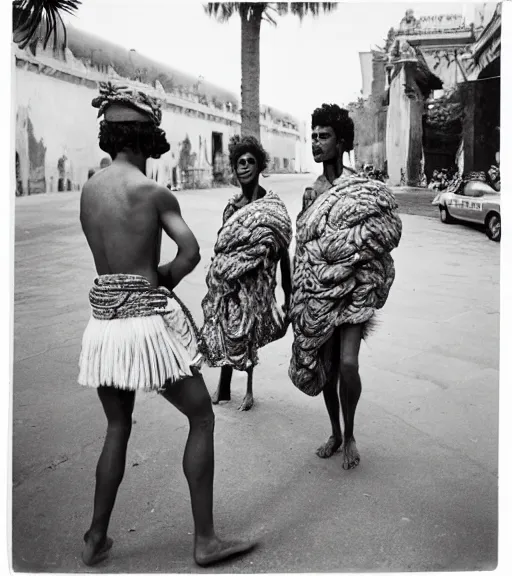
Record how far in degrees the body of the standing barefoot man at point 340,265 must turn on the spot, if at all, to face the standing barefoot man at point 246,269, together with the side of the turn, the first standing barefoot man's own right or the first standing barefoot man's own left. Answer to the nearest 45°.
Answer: approximately 90° to the first standing barefoot man's own right

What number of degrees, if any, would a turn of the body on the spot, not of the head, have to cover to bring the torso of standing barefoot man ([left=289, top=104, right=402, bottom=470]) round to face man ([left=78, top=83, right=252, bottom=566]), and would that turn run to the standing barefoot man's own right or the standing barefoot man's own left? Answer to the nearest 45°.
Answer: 0° — they already face them

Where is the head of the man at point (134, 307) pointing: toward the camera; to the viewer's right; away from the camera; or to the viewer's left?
away from the camera

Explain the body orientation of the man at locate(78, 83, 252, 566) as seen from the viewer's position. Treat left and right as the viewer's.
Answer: facing away from the viewer and to the right of the viewer

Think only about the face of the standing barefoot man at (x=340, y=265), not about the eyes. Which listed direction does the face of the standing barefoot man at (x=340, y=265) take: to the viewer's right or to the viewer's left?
to the viewer's left

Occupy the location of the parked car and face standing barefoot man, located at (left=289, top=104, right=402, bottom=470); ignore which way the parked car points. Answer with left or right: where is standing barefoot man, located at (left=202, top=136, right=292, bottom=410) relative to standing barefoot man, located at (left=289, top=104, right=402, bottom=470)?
right

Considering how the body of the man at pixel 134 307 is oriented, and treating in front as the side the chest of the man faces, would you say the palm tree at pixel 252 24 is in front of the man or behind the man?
in front

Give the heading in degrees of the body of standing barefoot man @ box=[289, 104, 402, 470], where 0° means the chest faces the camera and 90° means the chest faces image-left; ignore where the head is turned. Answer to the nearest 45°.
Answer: approximately 45°

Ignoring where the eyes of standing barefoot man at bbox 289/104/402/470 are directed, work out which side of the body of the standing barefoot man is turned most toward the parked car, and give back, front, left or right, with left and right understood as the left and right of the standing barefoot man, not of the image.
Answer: back

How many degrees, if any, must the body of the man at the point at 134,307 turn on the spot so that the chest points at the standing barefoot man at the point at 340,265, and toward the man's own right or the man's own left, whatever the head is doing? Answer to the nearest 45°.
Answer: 0° — they already face them

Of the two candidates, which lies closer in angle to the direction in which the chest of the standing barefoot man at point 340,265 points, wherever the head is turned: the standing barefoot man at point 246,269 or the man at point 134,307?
the man

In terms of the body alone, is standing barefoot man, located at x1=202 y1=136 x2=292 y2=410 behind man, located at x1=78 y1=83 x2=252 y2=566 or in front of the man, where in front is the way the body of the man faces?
in front

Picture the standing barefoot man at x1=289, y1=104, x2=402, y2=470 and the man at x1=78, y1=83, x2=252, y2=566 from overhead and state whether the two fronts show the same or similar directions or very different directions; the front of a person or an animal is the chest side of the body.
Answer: very different directions

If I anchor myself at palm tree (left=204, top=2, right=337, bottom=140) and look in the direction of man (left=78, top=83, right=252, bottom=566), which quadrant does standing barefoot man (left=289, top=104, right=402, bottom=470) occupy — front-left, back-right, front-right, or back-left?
front-left
